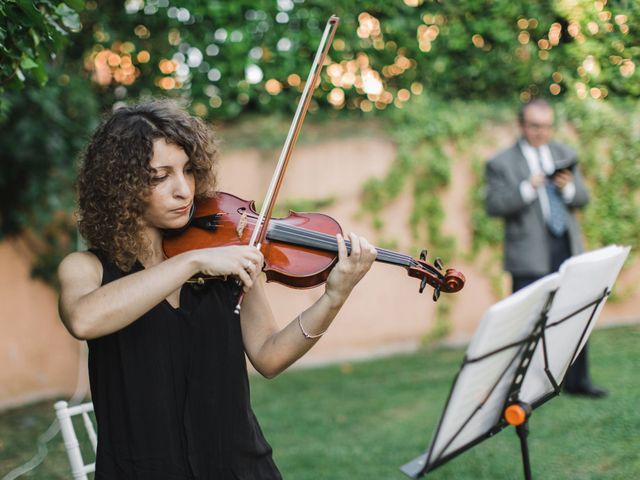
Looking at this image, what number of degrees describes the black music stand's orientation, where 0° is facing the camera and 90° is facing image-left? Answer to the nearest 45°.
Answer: approximately 135°

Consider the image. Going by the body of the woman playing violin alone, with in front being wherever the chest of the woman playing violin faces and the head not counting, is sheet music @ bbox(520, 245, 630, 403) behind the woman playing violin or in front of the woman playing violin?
in front

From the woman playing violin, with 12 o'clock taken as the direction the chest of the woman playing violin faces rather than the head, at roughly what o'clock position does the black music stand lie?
The black music stand is roughly at 11 o'clock from the woman playing violin.

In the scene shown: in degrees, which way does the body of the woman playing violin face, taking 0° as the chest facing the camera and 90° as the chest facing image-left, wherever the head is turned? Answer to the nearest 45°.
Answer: approximately 315°

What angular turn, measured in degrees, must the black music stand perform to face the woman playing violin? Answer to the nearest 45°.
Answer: approximately 45° to its left

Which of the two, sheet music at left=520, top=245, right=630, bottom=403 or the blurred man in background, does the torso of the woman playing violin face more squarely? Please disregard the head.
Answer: the sheet music

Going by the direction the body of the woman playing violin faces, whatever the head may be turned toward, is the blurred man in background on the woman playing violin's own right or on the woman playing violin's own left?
on the woman playing violin's own left

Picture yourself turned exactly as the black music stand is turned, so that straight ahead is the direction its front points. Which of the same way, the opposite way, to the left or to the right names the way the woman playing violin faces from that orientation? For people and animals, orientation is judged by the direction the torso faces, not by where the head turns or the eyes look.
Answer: the opposite way

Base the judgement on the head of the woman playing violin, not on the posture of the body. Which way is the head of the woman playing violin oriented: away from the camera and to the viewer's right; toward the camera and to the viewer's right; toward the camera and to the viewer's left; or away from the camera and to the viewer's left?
toward the camera and to the viewer's right

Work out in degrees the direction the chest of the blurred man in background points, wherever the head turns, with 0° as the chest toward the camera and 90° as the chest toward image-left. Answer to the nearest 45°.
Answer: approximately 315°
